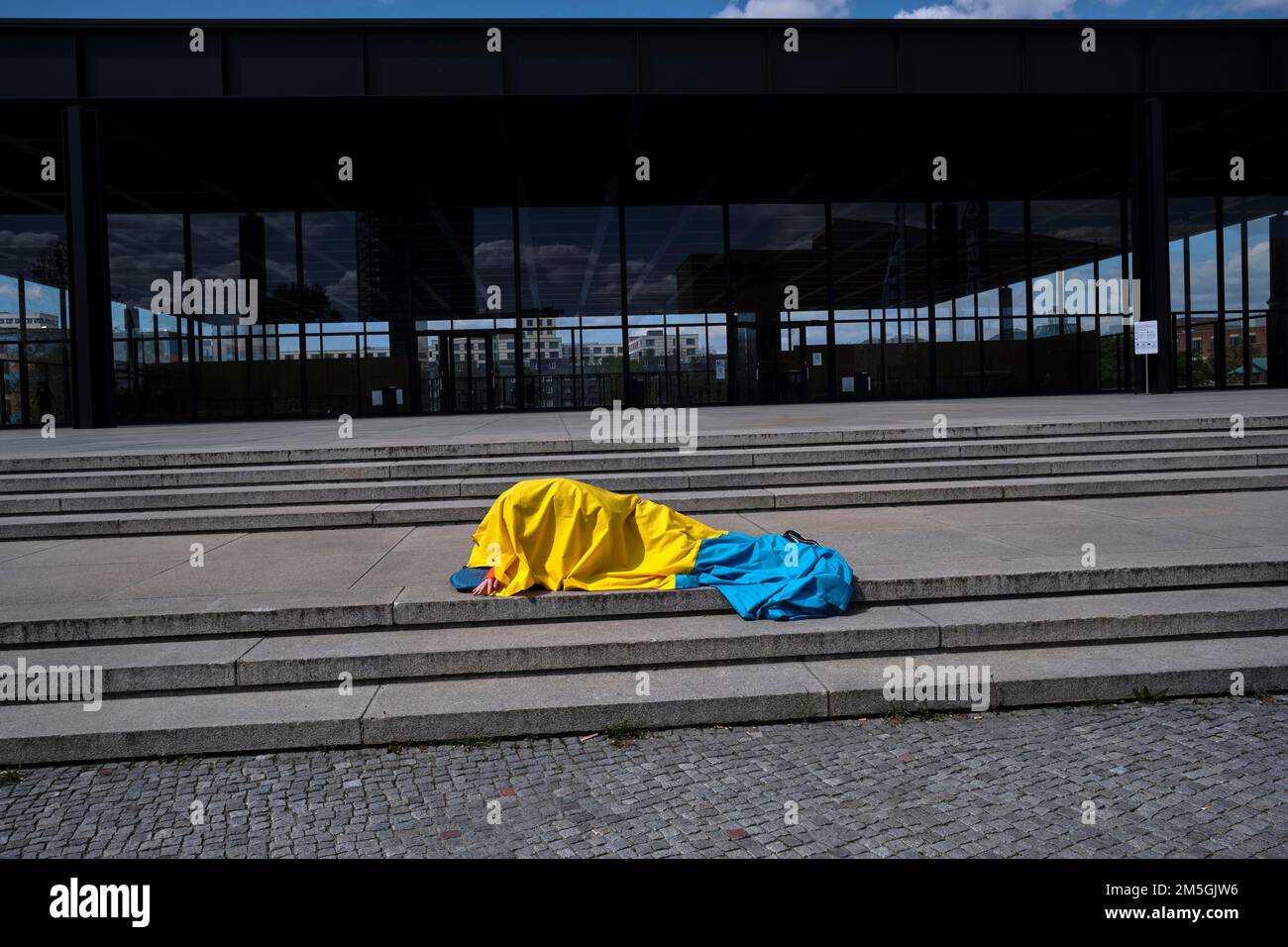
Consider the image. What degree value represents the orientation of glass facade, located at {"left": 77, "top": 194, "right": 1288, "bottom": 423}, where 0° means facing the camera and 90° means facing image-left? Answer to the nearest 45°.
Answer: approximately 0°

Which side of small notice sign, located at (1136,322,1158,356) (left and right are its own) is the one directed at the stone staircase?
front

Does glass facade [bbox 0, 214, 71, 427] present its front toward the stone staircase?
yes

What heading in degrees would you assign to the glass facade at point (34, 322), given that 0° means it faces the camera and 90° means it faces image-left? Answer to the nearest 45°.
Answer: approximately 0°
